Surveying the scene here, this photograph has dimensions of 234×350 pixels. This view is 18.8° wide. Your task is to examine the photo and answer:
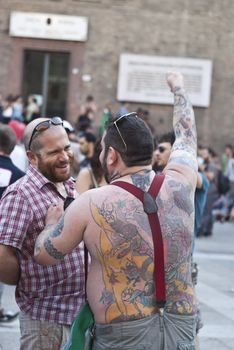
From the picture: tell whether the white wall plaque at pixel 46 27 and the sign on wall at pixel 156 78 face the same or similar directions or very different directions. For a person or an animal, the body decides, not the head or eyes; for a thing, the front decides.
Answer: same or similar directions

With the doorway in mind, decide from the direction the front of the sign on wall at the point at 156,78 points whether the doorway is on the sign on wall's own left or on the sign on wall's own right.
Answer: on the sign on wall's own right

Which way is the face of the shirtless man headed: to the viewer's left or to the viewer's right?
to the viewer's left

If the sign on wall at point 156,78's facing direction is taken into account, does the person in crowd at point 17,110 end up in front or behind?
in front

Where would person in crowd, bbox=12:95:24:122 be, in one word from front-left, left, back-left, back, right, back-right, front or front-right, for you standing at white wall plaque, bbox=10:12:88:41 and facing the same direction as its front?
front

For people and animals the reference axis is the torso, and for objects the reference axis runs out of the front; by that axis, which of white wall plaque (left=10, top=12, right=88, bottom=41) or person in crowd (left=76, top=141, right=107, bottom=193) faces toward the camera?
the white wall plaque

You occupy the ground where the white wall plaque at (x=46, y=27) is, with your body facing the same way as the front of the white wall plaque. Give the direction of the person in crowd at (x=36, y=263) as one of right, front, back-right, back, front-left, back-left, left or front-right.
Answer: front

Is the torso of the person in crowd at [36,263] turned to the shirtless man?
yes

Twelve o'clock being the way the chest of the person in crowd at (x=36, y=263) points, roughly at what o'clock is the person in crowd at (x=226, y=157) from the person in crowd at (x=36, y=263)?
the person in crowd at (x=226, y=157) is roughly at 8 o'clock from the person in crowd at (x=36, y=263).

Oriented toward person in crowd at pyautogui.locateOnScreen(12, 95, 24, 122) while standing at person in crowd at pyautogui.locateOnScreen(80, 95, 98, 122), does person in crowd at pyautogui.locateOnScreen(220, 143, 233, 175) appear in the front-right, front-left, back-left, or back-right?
back-left

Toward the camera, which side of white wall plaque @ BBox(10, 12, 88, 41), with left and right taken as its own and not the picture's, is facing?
front

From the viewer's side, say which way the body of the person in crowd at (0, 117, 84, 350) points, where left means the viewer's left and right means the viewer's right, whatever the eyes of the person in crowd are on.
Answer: facing the viewer and to the right of the viewer
